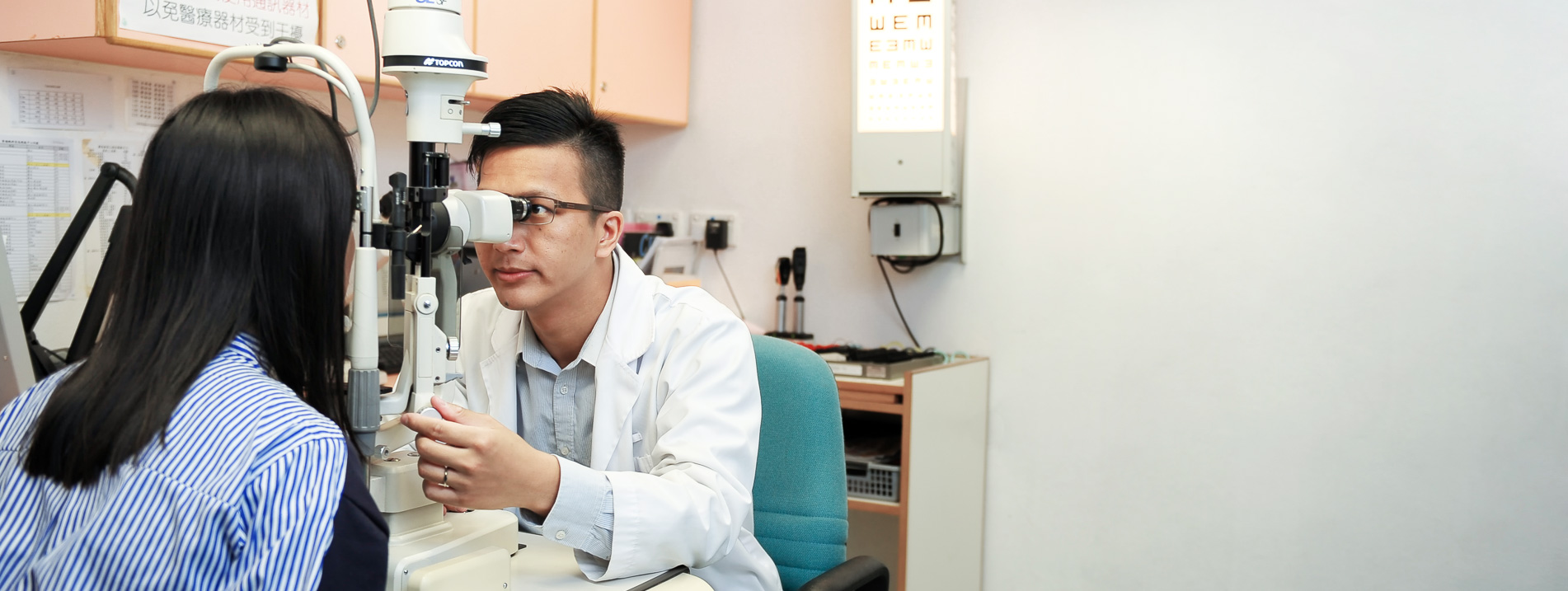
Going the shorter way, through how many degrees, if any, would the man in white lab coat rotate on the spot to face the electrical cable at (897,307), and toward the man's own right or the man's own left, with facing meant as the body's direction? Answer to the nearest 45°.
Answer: approximately 180°

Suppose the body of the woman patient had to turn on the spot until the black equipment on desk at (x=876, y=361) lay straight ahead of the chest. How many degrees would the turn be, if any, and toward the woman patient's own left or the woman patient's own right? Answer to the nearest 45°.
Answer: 0° — they already face it

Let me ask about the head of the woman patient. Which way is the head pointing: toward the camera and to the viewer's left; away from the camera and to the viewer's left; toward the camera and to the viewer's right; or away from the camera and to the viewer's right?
away from the camera and to the viewer's right

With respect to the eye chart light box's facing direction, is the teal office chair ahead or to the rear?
ahead

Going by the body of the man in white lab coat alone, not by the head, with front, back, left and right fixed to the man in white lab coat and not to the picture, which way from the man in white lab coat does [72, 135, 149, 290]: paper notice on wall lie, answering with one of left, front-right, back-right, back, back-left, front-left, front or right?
right

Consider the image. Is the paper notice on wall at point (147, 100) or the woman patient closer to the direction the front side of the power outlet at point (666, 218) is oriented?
the woman patient

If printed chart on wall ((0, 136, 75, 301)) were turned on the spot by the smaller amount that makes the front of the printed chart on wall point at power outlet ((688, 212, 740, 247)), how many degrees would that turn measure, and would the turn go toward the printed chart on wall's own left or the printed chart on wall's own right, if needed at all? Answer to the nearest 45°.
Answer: approximately 90° to the printed chart on wall's own left

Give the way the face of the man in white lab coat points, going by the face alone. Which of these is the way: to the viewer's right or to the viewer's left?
to the viewer's left

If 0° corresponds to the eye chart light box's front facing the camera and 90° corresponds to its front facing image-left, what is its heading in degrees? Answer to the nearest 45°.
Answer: approximately 0°

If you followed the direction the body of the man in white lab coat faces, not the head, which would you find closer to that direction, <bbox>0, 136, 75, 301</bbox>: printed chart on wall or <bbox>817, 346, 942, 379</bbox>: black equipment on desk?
the printed chart on wall

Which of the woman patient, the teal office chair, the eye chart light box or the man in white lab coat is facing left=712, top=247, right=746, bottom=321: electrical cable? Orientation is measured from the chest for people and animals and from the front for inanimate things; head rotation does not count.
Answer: the woman patient

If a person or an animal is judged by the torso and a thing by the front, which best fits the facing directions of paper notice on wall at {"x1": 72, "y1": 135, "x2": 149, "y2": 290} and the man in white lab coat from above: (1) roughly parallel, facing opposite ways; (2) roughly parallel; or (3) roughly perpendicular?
roughly perpendicular

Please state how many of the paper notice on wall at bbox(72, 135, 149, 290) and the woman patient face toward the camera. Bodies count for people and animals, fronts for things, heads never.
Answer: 1

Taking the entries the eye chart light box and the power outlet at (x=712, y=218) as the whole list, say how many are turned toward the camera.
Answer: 2
